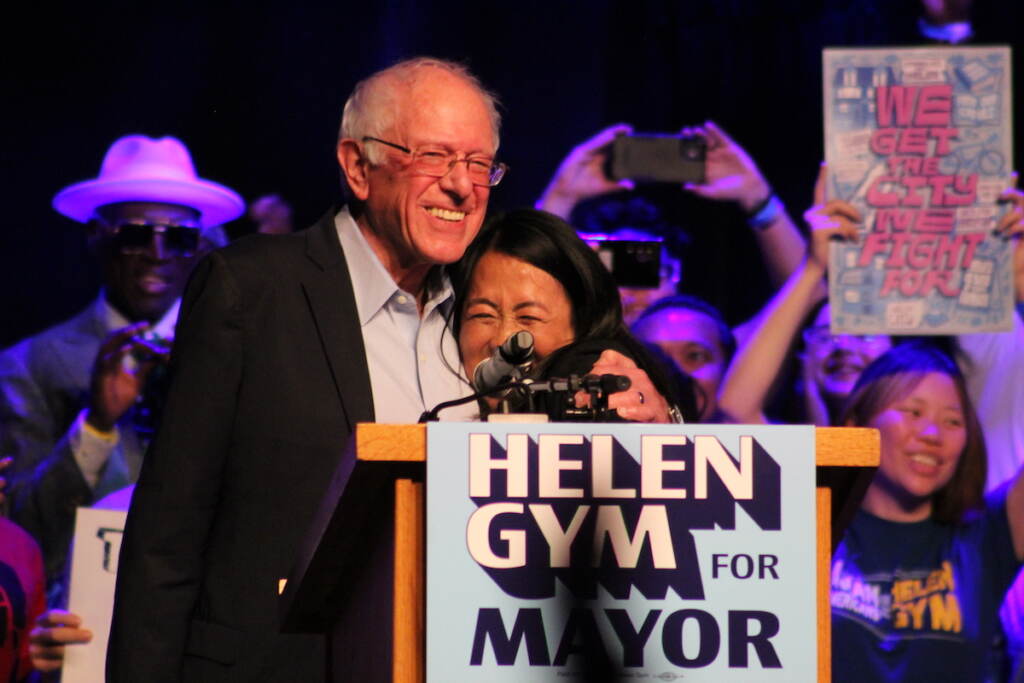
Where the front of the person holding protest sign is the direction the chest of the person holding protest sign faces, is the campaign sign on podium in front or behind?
in front

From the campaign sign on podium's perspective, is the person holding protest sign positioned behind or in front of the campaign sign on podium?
behind

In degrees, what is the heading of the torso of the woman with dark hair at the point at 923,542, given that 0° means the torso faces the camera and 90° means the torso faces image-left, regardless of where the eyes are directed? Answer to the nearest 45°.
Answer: approximately 0°

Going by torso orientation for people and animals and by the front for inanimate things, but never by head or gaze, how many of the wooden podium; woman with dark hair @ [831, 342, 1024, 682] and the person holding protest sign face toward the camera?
3

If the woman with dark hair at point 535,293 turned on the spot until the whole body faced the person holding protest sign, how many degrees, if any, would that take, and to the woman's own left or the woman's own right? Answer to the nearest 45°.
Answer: approximately 180°

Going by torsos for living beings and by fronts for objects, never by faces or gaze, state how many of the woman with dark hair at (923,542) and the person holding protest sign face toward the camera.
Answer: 2
